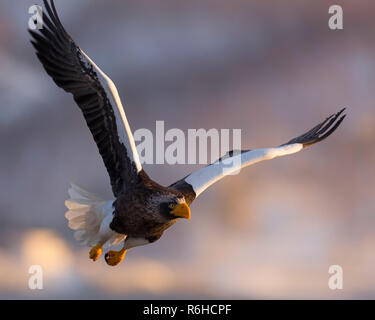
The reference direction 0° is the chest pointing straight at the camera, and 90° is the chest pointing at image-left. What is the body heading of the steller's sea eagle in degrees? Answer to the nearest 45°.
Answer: approximately 315°
